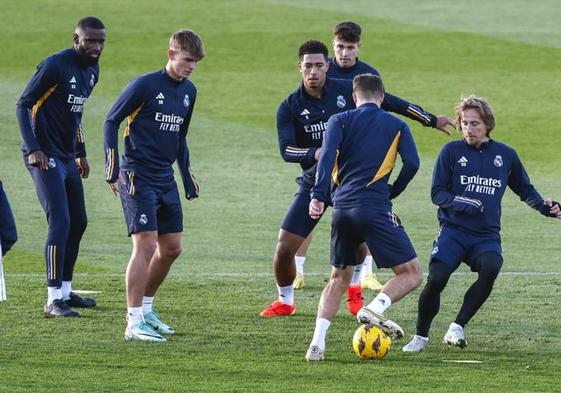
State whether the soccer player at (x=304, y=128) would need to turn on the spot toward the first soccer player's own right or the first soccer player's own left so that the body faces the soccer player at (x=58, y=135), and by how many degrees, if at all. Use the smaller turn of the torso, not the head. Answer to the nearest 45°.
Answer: approximately 90° to the first soccer player's own right

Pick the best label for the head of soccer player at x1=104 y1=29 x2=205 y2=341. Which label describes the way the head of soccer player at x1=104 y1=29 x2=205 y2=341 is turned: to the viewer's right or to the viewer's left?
to the viewer's right

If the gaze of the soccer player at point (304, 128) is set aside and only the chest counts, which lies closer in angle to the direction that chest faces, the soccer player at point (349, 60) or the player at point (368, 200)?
the player

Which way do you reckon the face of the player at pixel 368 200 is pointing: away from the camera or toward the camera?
away from the camera

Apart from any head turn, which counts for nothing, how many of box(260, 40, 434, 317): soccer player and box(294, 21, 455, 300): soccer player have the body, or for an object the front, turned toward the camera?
2

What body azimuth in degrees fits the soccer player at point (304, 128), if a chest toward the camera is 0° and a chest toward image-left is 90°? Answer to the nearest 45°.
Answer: approximately 0°
